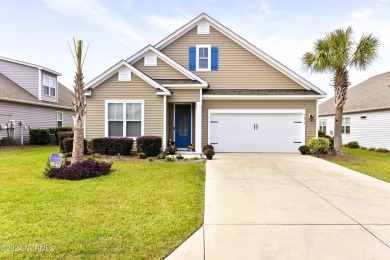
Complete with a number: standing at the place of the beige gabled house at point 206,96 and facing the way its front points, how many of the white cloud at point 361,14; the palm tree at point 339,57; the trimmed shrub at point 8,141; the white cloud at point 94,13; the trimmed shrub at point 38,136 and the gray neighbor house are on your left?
2

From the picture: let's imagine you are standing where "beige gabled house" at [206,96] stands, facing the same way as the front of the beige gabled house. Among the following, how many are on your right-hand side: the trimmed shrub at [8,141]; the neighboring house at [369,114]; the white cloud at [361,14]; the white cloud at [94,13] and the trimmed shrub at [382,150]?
2

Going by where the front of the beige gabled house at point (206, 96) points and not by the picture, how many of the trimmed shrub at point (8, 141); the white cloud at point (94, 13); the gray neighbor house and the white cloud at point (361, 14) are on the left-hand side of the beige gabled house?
1

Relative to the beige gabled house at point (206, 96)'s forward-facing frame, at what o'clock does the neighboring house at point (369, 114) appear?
The neighboring house is roughly at 8 o'clock from the beige gabled house.

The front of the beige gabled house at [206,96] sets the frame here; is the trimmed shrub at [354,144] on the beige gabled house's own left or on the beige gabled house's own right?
on the beige gabled house's own left

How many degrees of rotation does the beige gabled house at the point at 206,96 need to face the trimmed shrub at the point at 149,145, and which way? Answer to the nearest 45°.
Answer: approximately 45° to its right

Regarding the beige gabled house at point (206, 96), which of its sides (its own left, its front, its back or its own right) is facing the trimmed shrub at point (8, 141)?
right

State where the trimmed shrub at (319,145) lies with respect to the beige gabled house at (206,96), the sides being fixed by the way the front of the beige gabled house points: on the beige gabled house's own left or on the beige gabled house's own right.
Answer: on the beige gabled house's own left

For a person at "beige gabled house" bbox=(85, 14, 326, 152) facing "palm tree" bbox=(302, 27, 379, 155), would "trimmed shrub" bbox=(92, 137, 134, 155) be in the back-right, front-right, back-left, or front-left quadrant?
back-right

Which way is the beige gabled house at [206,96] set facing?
toward the camera

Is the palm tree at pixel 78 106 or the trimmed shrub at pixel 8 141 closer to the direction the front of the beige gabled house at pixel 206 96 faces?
the palm tree

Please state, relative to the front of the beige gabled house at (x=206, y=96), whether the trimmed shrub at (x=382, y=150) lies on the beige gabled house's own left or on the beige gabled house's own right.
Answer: on the beige gabled house's own left
